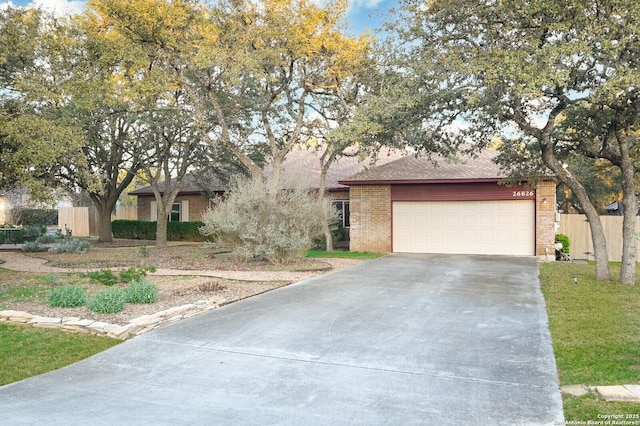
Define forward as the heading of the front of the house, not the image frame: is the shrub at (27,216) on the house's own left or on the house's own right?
on the house's own right

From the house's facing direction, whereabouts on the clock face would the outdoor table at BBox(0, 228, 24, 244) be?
The outdoor table is roughly at 3 o'clock from the house.

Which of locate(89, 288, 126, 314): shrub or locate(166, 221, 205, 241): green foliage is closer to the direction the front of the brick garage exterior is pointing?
the shrub

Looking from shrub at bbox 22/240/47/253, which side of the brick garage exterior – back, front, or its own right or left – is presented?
right

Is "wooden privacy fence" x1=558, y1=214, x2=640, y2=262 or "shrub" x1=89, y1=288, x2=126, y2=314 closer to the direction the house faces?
the shrub

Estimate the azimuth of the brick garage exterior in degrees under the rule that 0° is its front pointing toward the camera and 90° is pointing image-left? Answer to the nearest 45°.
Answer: approximately 0°

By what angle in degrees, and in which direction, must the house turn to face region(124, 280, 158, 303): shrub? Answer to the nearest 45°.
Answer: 0° — it already faces it

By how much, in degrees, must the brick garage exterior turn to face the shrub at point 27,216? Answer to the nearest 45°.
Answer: approximately 90° to its right

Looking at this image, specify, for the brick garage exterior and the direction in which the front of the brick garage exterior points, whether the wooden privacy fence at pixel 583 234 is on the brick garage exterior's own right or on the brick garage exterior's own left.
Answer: on the brick garage exterior's own left

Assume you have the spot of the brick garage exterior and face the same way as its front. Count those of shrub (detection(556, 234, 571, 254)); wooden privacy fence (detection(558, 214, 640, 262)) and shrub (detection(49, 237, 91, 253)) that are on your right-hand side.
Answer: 1

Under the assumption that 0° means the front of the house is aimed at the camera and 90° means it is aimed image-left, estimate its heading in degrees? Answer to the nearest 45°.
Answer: approximately 0°

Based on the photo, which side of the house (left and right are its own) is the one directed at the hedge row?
right

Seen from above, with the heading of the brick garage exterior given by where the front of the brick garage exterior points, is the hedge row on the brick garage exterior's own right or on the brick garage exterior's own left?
on the brick garage exterior's own right
